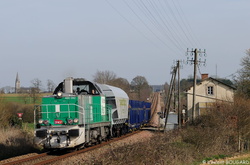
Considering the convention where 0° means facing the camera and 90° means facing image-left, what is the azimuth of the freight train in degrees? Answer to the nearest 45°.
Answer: approximately 45°
